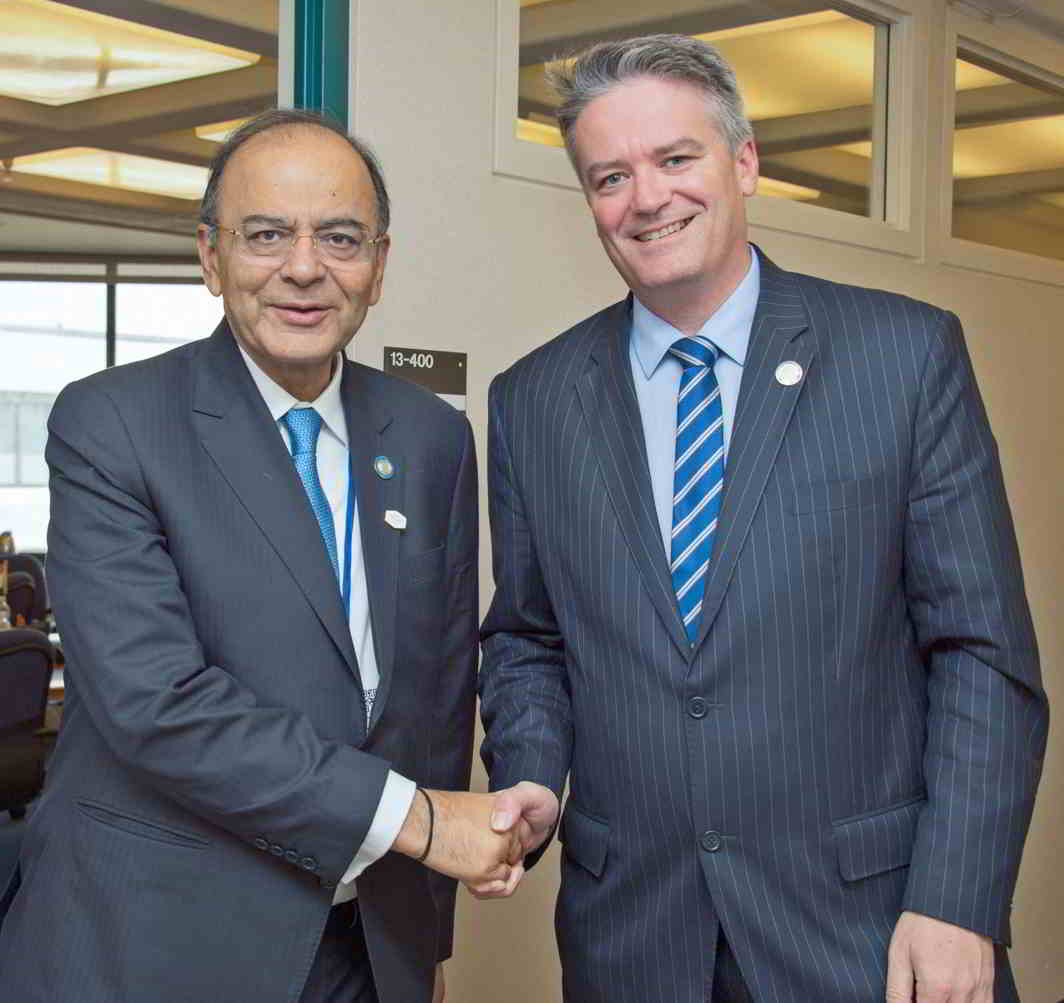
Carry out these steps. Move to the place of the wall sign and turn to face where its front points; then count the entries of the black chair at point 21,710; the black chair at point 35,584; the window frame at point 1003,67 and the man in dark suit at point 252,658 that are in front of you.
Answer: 1

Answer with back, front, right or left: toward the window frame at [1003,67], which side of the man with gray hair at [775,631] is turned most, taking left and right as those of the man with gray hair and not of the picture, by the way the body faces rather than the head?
back

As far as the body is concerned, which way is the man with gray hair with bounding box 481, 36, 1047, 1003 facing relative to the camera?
toward the camera

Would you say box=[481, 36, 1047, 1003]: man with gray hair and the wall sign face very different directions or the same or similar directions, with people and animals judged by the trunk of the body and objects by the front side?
same or similar directions

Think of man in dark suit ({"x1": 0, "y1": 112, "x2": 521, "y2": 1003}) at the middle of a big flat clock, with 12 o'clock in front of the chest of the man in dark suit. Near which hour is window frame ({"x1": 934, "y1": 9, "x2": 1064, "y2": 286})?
The window frame is roughly at 9 o'clock from the man in dark suit.

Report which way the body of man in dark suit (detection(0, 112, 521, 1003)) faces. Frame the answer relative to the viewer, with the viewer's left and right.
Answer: facing the viewer and to the right of the viewer

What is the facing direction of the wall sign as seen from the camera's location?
facing the viewer

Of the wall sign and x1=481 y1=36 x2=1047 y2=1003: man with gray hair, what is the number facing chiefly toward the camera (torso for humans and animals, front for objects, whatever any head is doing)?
2

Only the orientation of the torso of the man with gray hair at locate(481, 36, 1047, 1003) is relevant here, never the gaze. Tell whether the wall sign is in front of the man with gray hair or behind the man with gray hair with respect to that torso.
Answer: behind

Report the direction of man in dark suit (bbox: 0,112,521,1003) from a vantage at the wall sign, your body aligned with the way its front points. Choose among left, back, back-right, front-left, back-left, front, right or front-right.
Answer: front

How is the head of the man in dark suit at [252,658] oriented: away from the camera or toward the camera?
toward the camera

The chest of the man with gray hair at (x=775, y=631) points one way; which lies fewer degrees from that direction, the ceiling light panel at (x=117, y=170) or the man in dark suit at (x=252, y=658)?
the man in dark suit

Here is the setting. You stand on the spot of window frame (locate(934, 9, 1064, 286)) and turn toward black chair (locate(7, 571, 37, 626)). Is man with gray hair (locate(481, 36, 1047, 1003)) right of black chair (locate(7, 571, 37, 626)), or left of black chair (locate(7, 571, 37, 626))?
left

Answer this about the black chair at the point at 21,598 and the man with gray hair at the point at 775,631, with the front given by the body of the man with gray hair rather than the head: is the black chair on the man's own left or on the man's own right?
on the man's own right

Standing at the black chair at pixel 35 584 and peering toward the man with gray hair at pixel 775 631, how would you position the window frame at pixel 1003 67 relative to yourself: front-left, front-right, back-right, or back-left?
front-left

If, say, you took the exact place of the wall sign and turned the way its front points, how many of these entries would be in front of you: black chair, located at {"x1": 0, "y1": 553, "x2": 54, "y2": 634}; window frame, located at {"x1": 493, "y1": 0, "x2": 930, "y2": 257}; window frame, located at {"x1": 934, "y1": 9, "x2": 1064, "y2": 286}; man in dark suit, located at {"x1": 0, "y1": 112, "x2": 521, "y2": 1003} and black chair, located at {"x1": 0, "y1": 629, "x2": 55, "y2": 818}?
1
